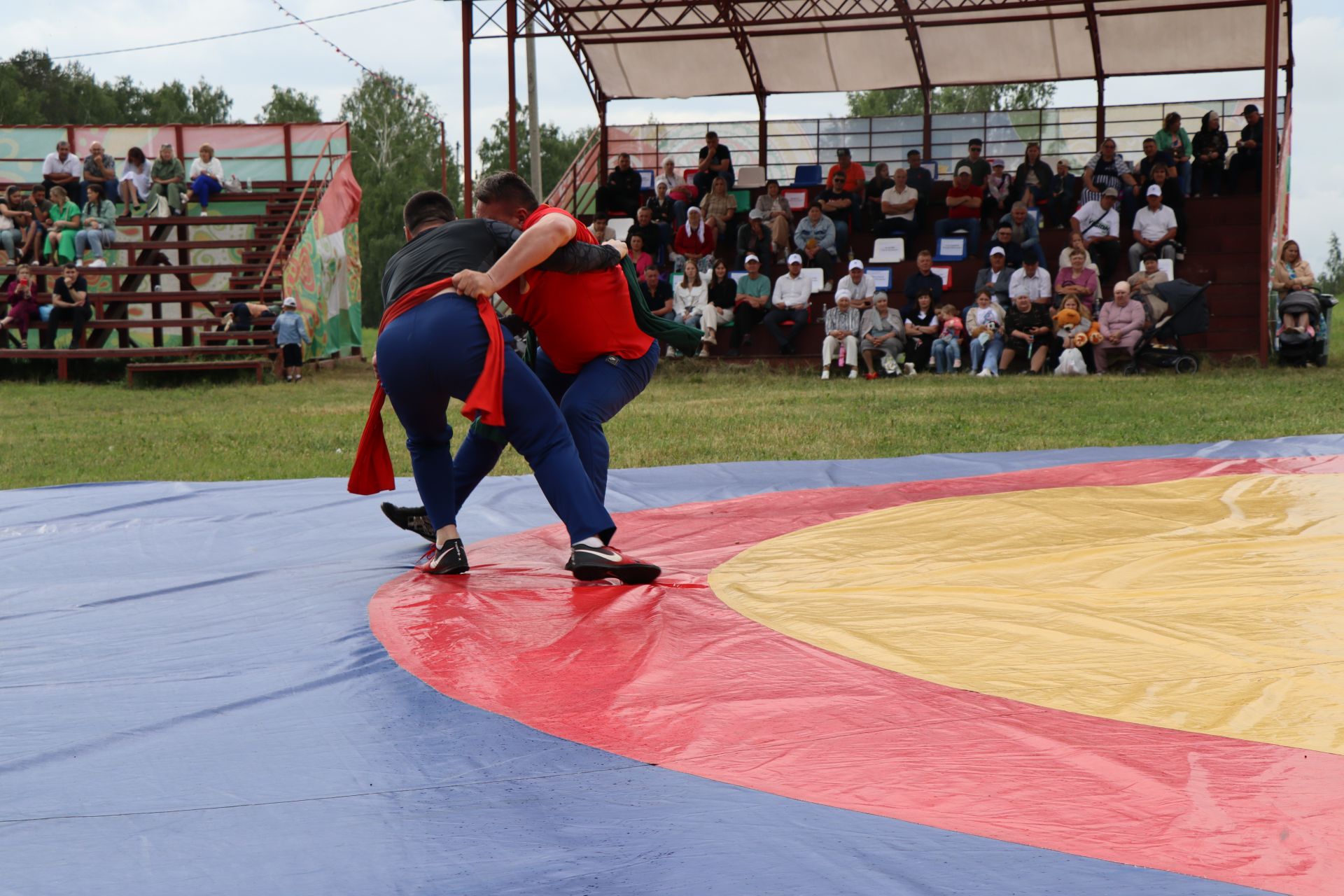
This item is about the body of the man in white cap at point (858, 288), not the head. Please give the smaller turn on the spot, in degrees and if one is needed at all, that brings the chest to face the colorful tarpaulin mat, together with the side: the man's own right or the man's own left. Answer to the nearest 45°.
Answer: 0° — they already face it

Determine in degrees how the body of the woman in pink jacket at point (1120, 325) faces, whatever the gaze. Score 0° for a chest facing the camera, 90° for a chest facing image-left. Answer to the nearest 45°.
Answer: approximately 45°

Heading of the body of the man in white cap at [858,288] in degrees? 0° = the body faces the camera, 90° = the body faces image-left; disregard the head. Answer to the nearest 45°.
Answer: approximately 0°

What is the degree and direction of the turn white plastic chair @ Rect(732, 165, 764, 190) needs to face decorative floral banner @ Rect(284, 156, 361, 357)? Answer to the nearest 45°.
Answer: approximately 45° to its right

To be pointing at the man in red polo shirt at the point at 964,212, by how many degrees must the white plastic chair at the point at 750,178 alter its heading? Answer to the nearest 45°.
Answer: approximately 90° to its left

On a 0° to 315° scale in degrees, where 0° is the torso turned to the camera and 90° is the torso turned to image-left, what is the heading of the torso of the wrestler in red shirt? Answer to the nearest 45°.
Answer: approximately 90°

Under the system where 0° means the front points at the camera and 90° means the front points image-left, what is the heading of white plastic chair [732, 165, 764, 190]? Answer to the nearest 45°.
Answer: approximately 45°
